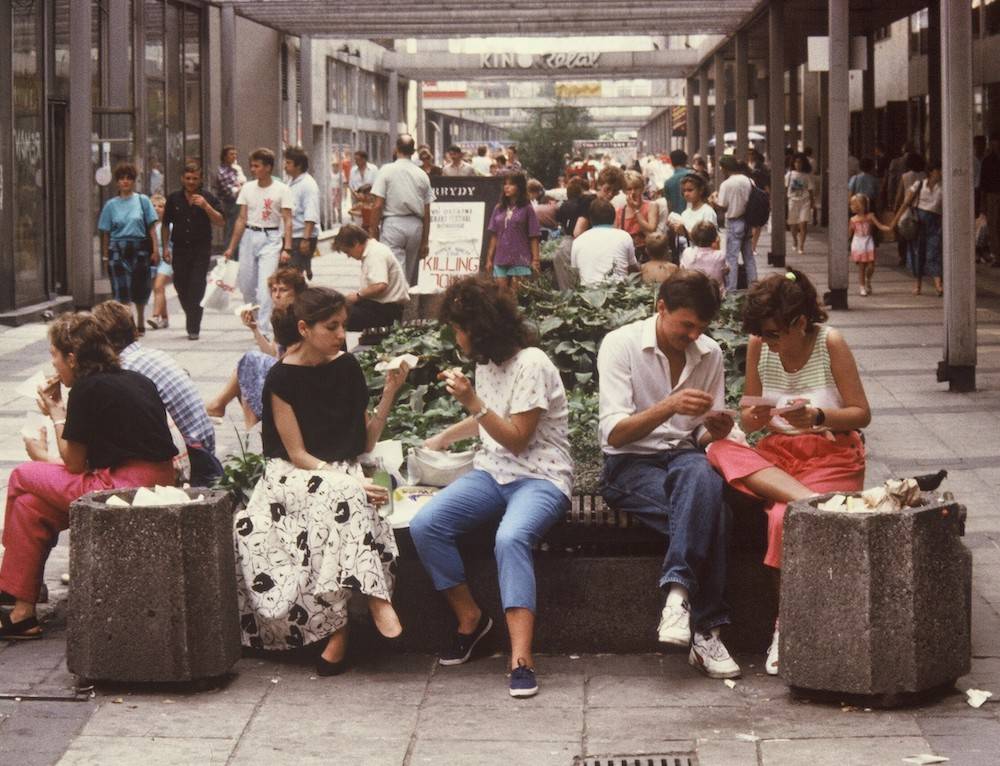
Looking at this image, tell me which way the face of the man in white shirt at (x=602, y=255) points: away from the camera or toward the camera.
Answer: away from the camera

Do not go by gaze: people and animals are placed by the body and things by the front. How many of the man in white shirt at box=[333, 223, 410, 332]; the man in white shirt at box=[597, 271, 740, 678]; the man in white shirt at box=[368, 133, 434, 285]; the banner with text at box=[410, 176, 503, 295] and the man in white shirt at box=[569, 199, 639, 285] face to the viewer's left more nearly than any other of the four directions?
1

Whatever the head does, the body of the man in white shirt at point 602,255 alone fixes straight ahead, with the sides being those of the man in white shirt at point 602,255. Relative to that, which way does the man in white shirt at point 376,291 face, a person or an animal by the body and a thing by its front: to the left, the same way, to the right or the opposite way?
to the left

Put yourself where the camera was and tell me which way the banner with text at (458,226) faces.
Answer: facing the viewer

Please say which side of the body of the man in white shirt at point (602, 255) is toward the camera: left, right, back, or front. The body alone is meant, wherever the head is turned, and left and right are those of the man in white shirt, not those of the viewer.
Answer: back

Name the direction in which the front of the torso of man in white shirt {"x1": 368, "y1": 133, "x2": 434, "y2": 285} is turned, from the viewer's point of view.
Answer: away from the camera

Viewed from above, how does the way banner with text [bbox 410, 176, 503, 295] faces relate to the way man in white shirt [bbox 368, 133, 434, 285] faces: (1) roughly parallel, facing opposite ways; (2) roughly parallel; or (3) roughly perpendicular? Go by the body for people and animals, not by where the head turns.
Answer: roughly parallel, facing opposite ways

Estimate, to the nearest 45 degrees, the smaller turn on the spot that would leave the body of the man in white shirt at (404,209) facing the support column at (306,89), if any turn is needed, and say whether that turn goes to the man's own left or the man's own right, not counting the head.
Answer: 0° — they already face it

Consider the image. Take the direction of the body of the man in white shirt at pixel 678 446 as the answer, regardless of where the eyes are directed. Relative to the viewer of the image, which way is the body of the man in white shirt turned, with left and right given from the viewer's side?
facing the viewer and to the right of the viewer

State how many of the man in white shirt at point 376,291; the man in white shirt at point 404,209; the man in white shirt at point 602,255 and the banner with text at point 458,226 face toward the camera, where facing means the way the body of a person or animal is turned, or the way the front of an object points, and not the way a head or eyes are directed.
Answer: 1

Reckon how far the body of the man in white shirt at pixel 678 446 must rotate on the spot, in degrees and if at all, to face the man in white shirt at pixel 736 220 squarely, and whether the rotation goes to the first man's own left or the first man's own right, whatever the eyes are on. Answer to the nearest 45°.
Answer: approximately 135° to the first man's own left

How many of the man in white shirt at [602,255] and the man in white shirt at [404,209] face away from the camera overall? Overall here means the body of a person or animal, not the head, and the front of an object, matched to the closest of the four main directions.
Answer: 2

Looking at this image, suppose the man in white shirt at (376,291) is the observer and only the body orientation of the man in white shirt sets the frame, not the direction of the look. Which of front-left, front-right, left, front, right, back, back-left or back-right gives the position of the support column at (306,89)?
right

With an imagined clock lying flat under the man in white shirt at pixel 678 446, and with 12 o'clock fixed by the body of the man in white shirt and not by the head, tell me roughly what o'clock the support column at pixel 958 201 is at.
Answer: The support column is roughly at 8 o'clock from the man in white shirt.
